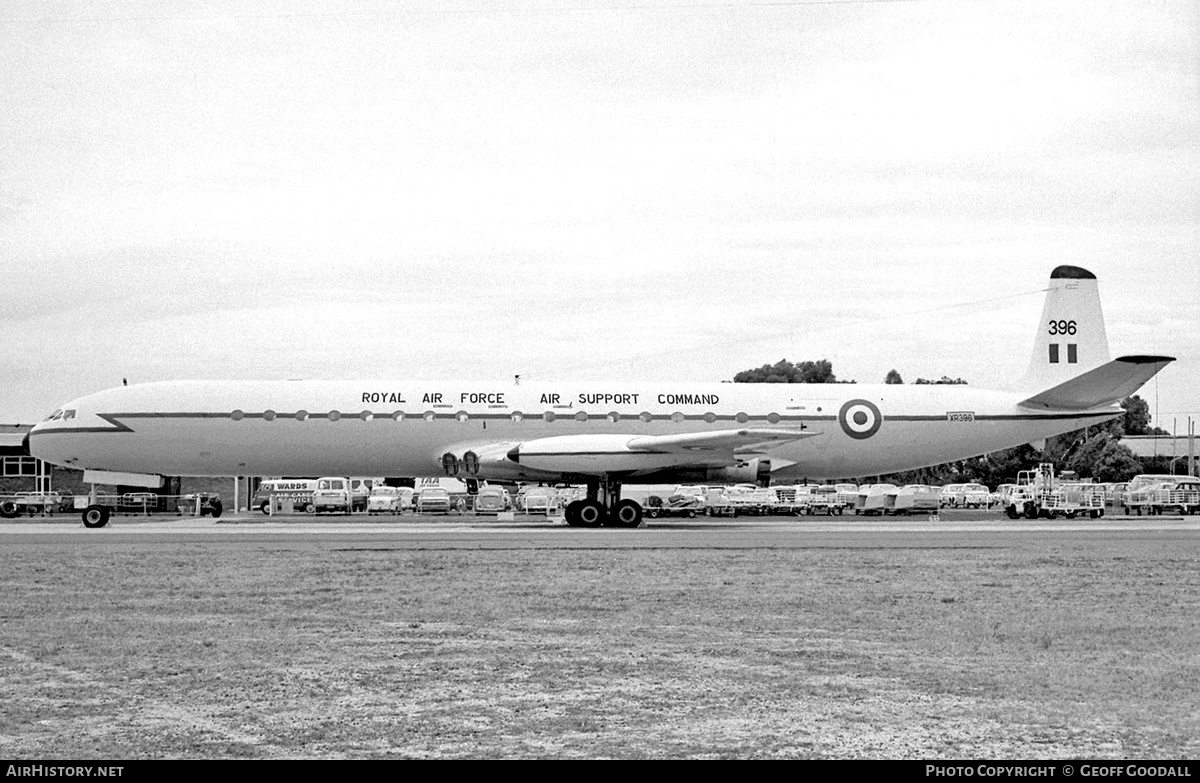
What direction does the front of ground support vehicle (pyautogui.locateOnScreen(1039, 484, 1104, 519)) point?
to the viewer's left

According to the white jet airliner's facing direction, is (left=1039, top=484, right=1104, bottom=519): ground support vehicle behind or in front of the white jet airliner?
behind

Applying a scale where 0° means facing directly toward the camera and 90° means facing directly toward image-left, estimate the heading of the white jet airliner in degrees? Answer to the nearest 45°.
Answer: approximately 90°

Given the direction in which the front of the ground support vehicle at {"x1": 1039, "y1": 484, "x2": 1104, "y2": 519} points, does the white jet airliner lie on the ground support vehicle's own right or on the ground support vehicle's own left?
on the ground support vehicle's own left

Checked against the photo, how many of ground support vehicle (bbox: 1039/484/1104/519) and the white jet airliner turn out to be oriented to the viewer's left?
2
